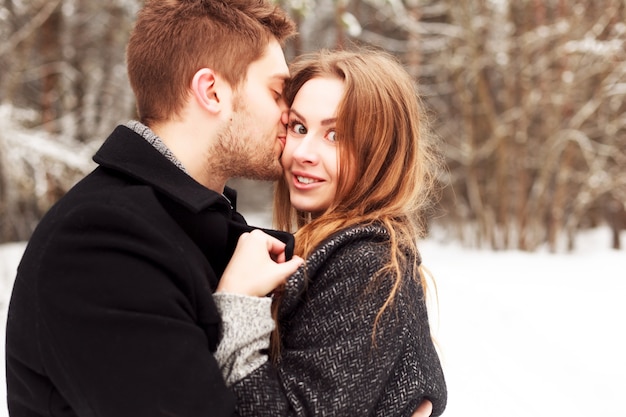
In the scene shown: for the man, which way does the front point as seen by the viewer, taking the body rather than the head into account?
to the viewer's right

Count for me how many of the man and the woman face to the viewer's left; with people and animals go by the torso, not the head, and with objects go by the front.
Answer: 1

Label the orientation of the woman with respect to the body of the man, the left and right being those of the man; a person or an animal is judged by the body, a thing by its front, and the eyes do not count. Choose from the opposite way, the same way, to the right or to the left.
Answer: the opposite way

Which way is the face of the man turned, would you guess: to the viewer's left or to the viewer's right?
to the viewer's right

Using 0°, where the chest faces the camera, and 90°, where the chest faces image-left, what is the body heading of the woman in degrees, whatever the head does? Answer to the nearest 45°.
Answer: approximately 90°

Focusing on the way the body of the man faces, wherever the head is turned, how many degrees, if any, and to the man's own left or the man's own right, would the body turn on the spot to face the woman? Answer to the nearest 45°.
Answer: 0° — they already face them

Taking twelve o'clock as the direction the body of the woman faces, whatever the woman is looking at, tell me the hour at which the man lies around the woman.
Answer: The man is roughly at 11 o'clock from the woman.

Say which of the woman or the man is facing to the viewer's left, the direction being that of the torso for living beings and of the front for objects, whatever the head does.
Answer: the woman
